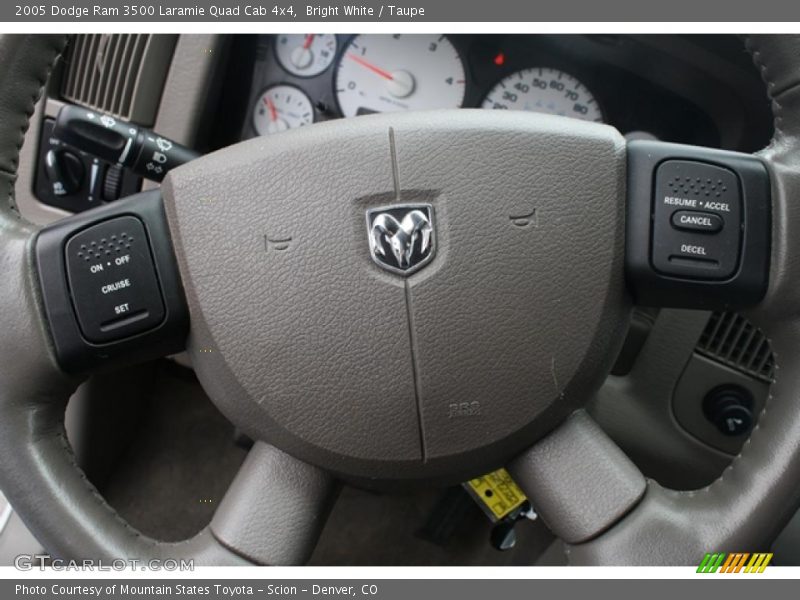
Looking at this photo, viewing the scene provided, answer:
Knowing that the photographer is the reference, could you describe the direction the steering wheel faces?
facing the viewer
